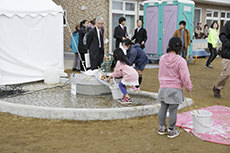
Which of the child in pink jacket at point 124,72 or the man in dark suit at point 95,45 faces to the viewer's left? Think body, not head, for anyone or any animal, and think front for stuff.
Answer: the child in pink jacket

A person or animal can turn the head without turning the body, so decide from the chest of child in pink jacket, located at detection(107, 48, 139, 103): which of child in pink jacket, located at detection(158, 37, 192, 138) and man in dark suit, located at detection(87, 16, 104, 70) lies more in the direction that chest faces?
the man in dark suit

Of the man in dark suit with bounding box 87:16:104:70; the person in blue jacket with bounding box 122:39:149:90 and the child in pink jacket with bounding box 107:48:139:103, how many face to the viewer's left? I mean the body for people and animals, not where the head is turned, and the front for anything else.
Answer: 2

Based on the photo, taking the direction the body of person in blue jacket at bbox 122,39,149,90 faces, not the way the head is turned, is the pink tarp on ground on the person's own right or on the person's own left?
on the person's own left

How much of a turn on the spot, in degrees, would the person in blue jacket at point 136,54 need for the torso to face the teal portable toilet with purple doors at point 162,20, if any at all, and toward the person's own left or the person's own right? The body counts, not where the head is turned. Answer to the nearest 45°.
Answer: approximately 90° to the person's own right

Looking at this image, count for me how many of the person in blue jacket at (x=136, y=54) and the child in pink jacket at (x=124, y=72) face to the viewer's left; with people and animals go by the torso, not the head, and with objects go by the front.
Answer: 2

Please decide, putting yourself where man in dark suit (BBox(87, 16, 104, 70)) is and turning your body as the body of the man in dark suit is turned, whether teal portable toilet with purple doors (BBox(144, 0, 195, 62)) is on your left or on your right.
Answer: on your left

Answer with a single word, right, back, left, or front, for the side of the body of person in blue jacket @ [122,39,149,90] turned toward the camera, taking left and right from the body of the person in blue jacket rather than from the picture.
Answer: left

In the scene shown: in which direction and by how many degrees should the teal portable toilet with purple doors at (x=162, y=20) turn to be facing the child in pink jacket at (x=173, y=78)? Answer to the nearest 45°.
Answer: approximately 45° to its left

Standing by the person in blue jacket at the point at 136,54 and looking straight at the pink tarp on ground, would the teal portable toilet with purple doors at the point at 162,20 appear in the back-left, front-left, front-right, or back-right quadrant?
back-left

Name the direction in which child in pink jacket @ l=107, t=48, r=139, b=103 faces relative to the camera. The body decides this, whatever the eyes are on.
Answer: to the viewer's left
